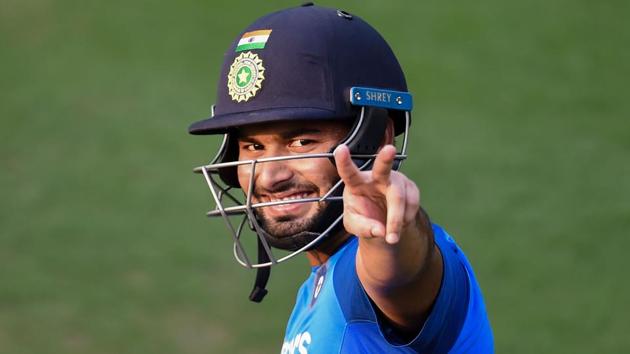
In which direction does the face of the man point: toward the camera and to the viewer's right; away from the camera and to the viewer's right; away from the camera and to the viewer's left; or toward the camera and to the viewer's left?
toward the camera and to the viewer's left

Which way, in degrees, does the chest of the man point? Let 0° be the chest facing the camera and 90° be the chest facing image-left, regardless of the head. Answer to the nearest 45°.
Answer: approximately 45°
